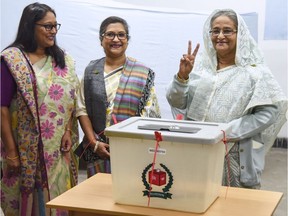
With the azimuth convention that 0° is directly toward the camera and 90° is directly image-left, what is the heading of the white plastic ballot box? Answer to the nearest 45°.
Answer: approximately 0°

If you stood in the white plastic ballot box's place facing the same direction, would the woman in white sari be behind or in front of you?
behind

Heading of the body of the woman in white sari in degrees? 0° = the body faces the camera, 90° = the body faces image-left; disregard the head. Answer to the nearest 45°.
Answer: approximately 45°
